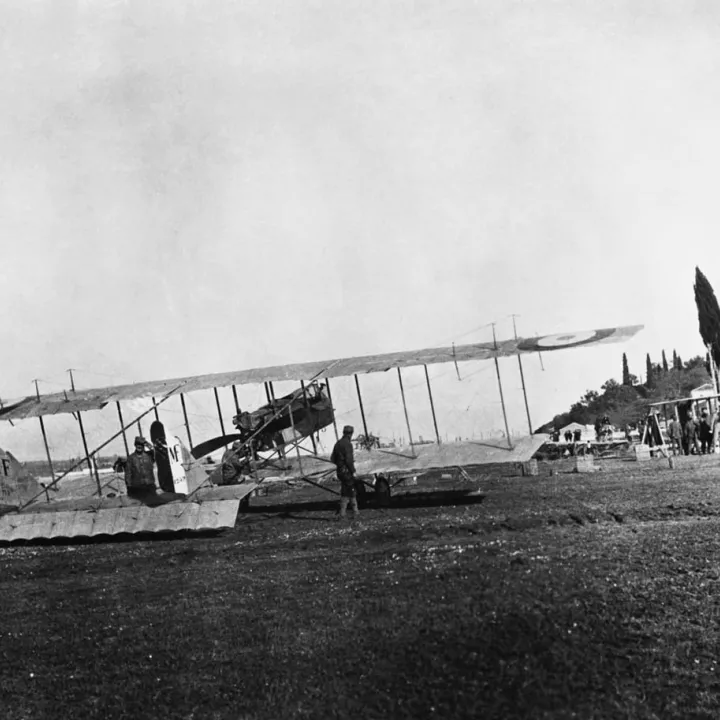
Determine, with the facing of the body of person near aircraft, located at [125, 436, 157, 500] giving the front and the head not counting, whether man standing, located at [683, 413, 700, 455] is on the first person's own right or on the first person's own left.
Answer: on the first person's own left

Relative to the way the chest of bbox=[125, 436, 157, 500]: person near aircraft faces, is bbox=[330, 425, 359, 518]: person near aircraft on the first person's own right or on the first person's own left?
on the first person's own left

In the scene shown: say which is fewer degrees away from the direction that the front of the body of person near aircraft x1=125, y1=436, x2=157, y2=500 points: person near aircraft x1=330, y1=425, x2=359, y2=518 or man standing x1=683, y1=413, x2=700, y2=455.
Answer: the person near aircraft

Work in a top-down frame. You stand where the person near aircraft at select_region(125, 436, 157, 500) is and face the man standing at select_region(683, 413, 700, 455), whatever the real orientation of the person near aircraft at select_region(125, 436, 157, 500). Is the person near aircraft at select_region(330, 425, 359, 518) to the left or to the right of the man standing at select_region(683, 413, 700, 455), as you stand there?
right
